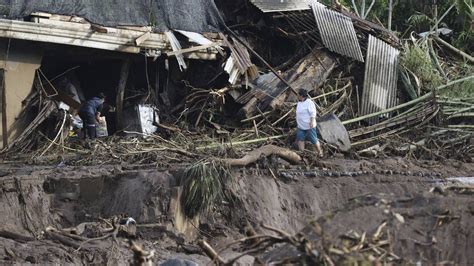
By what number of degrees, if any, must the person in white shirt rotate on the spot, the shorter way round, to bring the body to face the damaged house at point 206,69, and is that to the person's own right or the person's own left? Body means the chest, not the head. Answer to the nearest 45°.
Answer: approximately 90° to the person's own right

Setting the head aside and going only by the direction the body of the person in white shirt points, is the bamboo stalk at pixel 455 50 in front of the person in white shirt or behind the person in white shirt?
behind

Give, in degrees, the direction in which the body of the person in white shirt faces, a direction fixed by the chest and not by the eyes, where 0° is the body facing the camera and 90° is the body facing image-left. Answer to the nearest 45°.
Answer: approximately 45°

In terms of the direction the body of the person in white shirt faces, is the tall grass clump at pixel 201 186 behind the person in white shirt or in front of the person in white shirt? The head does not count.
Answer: in front

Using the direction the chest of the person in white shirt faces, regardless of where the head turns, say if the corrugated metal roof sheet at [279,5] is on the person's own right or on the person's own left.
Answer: on the person's own right

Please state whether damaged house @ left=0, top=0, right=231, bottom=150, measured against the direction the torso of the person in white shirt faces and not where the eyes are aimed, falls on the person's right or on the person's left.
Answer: on the person's right
